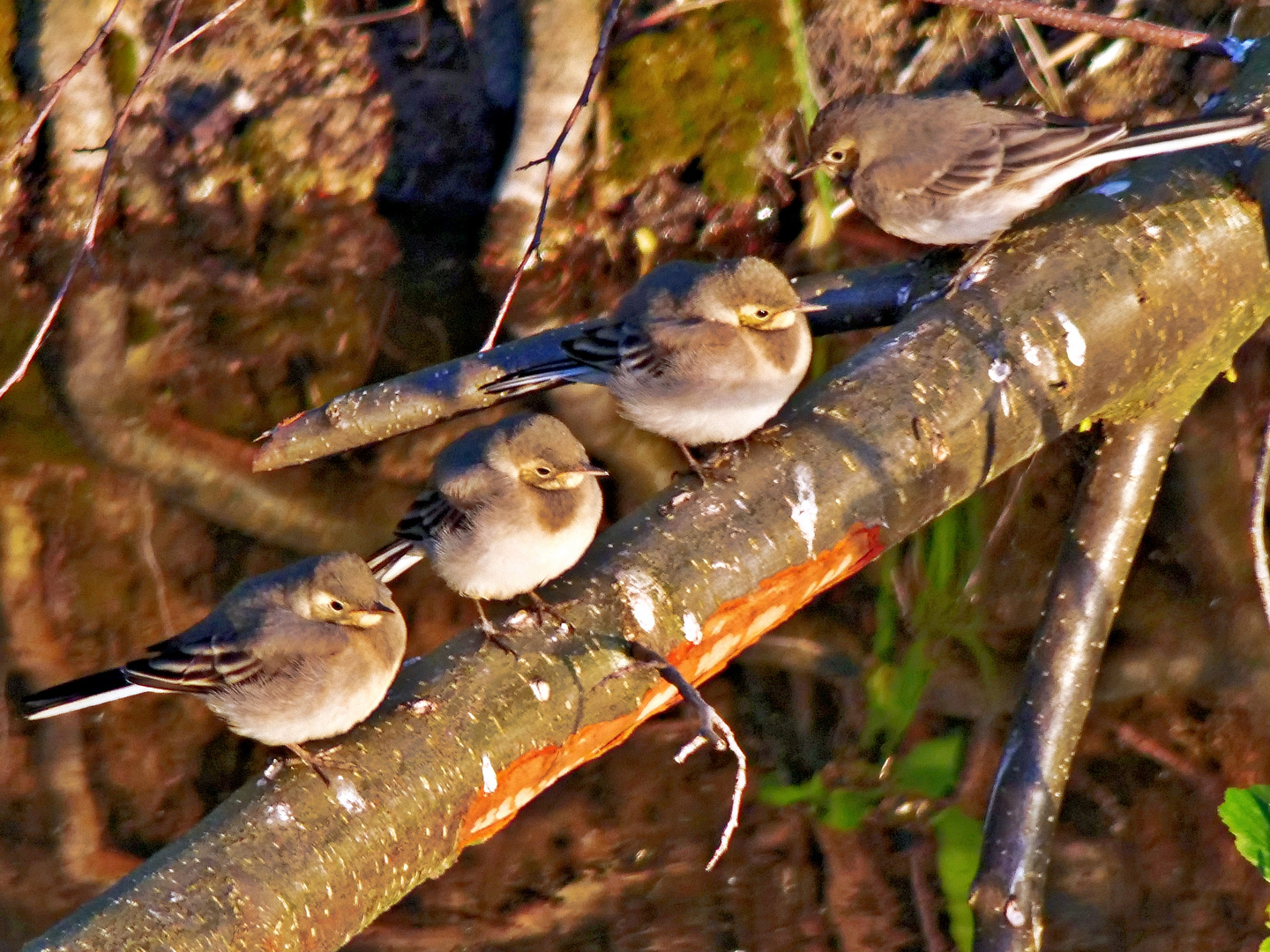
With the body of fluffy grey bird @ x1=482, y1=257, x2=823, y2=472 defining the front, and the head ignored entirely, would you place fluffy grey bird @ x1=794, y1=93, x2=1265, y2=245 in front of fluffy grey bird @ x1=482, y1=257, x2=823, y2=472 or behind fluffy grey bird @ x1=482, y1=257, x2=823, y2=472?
in front

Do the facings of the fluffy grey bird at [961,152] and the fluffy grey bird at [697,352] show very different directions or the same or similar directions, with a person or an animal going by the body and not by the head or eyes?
very different directions

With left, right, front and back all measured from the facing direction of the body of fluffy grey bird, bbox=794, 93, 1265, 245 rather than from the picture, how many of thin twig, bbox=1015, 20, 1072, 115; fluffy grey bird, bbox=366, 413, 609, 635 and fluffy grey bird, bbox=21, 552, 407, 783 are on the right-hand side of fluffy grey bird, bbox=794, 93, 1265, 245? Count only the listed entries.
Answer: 1

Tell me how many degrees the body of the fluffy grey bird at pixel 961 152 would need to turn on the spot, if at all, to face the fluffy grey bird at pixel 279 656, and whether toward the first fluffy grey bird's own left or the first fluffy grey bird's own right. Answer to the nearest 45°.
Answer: approximately 45° to the first fluffy grey bird's own left

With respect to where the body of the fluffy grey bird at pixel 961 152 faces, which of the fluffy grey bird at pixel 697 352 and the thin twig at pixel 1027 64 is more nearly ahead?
the fluffy grey bird

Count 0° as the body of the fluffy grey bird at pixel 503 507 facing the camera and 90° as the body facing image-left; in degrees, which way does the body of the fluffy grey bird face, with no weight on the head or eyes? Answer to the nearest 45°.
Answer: approximately 315°

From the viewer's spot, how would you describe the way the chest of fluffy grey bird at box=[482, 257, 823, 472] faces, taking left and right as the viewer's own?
facing to the right of the viewer

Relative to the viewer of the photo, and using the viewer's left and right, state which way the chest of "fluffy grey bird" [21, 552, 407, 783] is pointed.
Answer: facing to the right of the viewer

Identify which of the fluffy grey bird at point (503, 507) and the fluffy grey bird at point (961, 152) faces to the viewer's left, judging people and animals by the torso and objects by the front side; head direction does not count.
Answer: the fluffy grey bird at point (961, 152)

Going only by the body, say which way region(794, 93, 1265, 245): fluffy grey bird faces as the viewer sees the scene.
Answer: to the viewer's left
